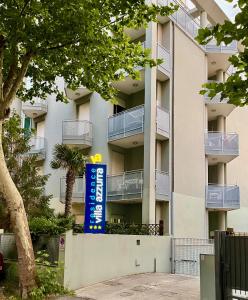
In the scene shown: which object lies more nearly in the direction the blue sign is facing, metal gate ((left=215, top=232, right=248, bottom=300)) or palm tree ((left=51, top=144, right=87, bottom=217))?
the metal gate

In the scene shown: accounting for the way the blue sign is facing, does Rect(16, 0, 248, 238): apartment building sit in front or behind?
behind

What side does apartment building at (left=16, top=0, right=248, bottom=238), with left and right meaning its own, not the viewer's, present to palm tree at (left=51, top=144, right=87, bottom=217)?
front

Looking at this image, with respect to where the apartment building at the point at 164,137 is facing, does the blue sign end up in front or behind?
in front

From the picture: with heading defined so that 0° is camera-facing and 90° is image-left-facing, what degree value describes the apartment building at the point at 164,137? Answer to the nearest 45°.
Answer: approximately 45°

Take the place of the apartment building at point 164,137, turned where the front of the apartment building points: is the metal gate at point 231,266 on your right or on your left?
on your left

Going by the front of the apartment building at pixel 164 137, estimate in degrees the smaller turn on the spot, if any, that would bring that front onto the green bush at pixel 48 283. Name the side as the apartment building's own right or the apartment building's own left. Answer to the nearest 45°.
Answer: approximately 45° to the apartment building's own left

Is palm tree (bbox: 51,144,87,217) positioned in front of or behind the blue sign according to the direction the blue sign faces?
behind

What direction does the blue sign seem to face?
toward the camera

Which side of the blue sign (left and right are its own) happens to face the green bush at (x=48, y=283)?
front

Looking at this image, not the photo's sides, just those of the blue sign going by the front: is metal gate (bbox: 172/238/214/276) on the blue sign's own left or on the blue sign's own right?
on the blue sign's own left
